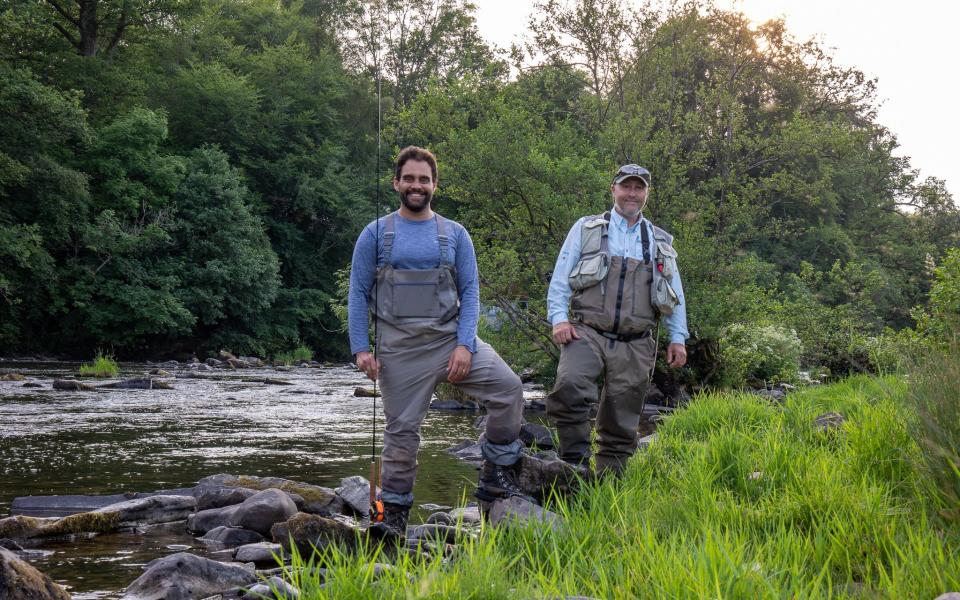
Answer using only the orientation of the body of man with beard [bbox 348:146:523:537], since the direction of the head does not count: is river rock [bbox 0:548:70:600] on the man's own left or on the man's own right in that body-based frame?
on the man's own right

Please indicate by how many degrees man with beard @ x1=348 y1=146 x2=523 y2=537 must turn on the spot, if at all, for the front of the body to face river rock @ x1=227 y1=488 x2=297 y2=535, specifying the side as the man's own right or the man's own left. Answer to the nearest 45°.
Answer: approximately 135° to the man's own right

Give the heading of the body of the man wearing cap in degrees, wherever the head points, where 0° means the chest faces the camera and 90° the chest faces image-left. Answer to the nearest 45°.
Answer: approximately 0°

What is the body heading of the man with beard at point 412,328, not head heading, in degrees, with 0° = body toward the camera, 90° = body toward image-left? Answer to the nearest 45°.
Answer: approximately 0°

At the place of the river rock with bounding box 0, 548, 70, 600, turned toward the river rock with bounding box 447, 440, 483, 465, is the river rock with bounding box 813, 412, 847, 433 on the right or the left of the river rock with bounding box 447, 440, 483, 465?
right

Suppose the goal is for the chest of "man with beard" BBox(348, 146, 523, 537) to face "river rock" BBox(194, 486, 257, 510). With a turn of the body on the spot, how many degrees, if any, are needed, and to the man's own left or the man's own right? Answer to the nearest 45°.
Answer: approximately 135° to the man's own right

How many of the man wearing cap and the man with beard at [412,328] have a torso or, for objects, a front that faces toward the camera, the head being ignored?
2

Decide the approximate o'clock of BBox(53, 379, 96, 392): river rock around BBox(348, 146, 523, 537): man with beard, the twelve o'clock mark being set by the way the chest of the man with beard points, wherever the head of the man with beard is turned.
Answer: The river rock is roughly at 5 o'clock from the man with beard.

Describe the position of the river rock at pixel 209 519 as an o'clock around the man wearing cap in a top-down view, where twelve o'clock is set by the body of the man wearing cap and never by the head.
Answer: The river rock is roughly at 3 o'clock from the man wearing cap.
